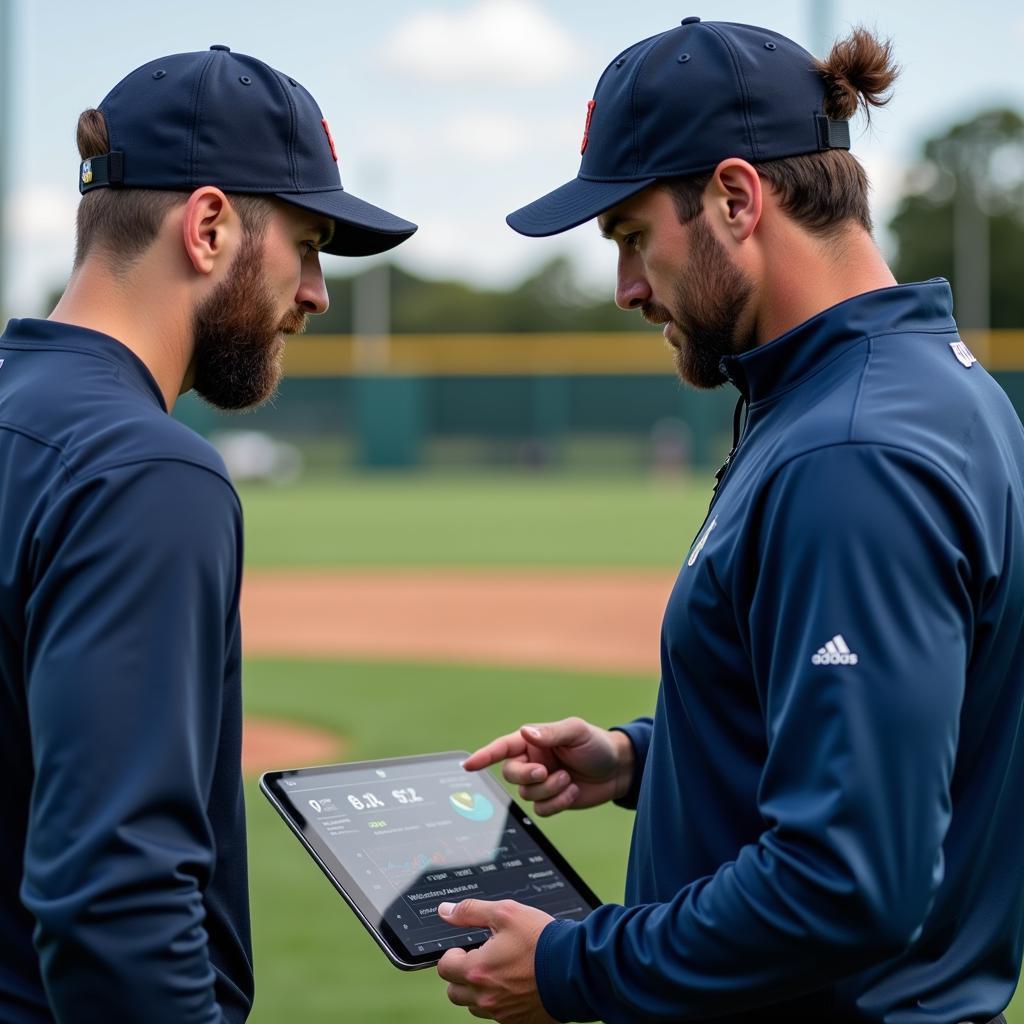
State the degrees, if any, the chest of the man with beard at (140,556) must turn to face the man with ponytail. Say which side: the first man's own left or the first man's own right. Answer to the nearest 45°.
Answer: approximately 45° to the first man's own right

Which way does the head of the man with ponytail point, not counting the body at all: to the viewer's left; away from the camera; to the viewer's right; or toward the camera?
to the viewer's left

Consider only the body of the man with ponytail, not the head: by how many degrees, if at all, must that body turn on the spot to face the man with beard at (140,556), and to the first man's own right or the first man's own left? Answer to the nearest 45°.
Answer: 0° — they already face them

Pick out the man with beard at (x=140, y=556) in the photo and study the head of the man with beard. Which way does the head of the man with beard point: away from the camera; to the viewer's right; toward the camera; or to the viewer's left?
to the viewer's right

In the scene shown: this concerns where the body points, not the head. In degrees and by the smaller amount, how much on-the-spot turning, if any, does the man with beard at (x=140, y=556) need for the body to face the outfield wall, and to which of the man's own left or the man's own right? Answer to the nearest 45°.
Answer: approximately 45° to the man's own left

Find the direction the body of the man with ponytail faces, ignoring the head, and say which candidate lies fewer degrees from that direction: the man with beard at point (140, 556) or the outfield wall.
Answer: the man with beard

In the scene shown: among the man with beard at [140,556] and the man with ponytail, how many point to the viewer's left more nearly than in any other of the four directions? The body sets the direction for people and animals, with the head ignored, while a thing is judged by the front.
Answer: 1

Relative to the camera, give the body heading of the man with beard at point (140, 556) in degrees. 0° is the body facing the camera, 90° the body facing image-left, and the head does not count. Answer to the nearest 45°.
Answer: approximately 225°

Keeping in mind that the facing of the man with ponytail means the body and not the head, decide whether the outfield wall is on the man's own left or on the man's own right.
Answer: on the man's own right

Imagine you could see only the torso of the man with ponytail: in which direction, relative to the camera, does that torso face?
to the viewer's left
